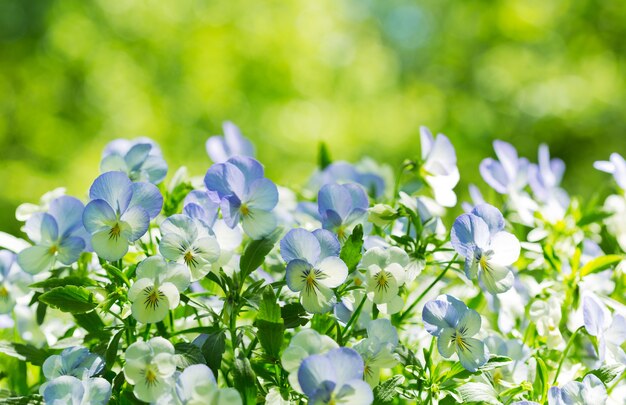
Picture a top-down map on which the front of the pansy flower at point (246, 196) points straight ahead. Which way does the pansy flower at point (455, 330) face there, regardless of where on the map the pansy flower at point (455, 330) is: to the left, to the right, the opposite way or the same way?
the same way

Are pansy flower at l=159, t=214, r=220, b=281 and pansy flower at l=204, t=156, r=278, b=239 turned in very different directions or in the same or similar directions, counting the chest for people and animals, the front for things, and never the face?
same or similar directions

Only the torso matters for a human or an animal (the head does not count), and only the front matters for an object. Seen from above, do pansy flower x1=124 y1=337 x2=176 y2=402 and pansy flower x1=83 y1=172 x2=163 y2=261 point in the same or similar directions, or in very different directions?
same or similar directions

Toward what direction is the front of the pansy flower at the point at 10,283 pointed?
toward the camera

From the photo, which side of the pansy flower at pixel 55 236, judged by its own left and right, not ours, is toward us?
front

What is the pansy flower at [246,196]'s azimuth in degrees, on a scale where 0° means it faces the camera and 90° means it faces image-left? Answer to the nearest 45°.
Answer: approximately 0°

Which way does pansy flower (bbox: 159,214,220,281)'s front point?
toward the camera

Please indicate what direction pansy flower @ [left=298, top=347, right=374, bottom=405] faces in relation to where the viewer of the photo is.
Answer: facing the viewer
